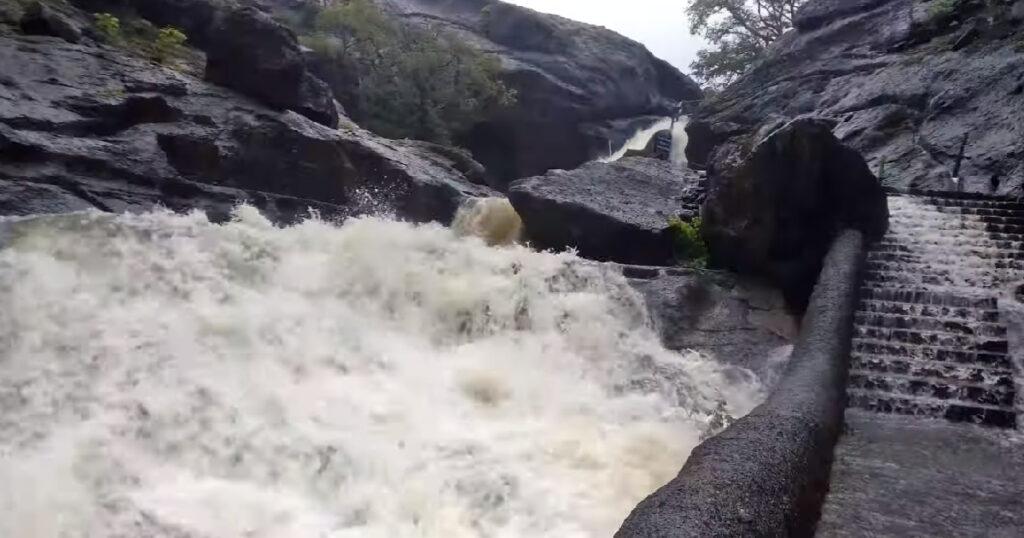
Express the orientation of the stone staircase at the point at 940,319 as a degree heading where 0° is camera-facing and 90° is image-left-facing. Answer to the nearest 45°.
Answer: approximately 0°

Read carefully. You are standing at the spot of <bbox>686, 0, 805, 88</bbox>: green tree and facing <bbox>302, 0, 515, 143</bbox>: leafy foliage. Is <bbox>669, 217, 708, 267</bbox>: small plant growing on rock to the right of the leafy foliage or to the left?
left

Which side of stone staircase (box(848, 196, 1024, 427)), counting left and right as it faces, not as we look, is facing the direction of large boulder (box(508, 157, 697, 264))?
right

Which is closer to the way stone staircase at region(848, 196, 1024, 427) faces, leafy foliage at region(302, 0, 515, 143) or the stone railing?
the stone railing

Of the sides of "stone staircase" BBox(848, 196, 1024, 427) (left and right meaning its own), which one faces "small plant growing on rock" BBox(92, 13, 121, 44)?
right

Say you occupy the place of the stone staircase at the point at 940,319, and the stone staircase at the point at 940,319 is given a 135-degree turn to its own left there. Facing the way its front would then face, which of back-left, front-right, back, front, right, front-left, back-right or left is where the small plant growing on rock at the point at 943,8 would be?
front-left

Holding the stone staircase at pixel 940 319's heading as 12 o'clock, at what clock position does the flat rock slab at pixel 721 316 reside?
The flat rock slab is roughly at 3 o'clock from the stone staircase.

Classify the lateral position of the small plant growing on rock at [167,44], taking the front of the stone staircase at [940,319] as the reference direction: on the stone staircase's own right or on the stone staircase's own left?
on the stone staircase's own right

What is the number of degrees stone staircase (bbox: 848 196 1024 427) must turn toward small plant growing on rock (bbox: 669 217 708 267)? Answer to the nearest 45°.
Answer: approximately 90° to its right
